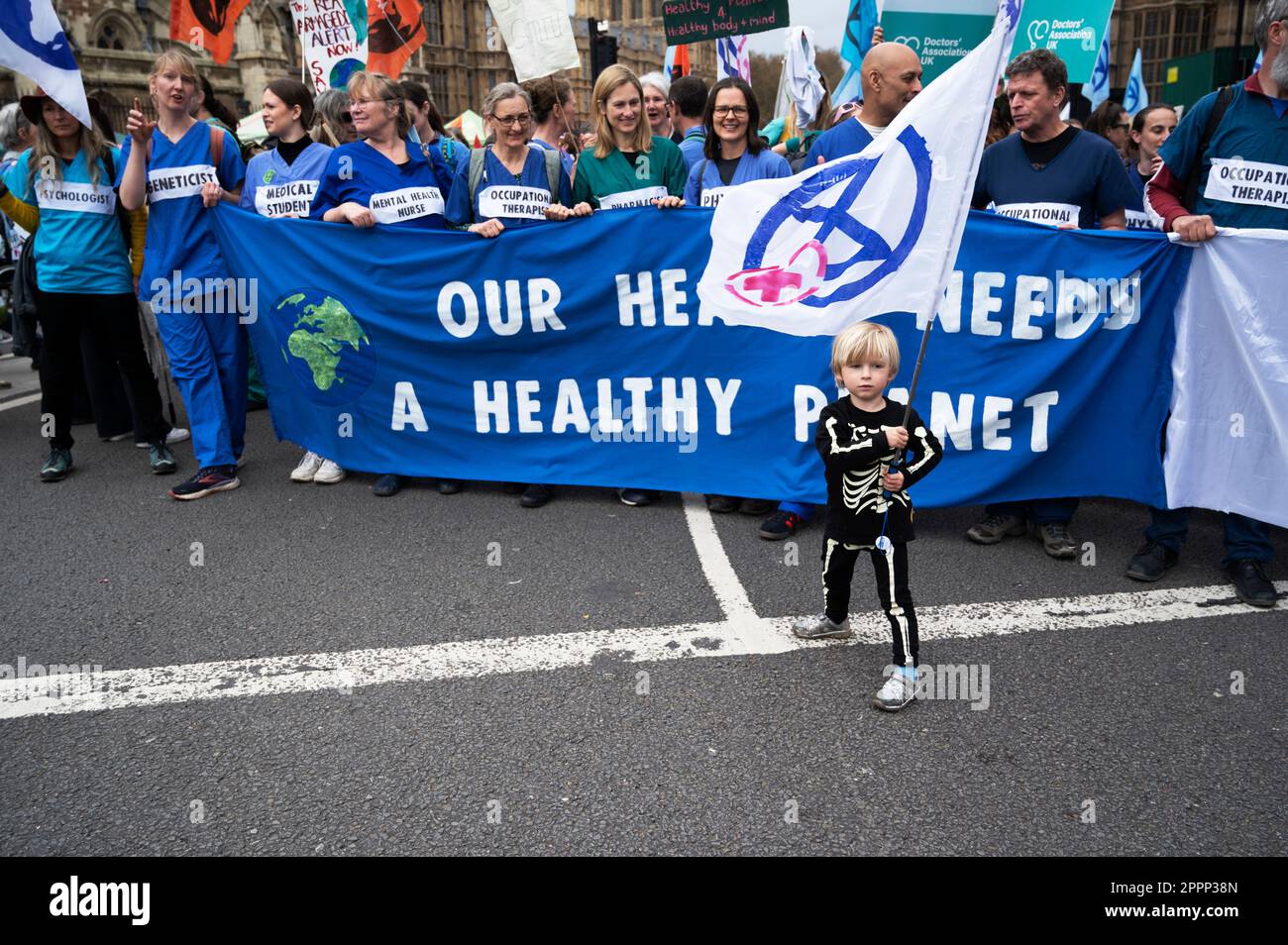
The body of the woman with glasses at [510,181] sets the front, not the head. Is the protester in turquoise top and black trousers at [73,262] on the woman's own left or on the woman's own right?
on the woman's own right

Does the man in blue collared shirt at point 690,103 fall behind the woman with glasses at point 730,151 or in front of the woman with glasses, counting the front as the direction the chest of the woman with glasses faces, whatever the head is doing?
behind

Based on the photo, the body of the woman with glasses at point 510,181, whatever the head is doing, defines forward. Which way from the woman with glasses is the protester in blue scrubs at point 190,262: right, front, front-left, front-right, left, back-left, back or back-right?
right

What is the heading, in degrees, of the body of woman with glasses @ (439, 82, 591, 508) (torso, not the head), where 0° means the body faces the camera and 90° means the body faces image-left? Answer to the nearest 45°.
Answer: approximately 0°

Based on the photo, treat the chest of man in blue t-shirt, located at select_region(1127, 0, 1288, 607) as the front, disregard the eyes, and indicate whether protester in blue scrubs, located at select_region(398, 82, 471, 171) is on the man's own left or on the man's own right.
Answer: on the man's own right

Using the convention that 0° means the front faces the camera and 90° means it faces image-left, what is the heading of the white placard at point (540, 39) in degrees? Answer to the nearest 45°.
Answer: approximately 0°

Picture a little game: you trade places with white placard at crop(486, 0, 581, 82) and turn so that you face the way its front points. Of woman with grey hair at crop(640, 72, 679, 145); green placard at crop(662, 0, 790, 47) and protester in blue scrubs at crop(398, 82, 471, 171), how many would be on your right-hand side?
1

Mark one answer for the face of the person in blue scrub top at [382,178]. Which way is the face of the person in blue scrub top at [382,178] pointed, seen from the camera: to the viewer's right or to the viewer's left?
to the viewer's left

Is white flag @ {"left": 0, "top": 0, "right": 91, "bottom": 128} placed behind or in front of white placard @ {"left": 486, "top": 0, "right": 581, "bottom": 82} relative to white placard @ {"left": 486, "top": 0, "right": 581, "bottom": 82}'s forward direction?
in front

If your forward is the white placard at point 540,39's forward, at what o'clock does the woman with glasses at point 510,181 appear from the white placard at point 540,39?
The woman with glasses is roughly at 12 o'clock from the white placard.

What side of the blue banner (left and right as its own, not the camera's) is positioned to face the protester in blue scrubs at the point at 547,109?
back

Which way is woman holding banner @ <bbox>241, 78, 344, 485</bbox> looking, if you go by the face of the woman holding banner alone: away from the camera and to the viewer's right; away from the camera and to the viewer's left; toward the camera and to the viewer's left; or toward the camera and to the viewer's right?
toward the camera and to the viewer's left

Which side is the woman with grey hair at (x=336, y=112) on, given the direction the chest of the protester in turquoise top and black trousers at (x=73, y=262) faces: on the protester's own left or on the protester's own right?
on the protester's own left

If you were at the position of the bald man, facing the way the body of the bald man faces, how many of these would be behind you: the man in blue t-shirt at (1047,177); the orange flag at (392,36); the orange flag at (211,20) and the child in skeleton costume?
2
